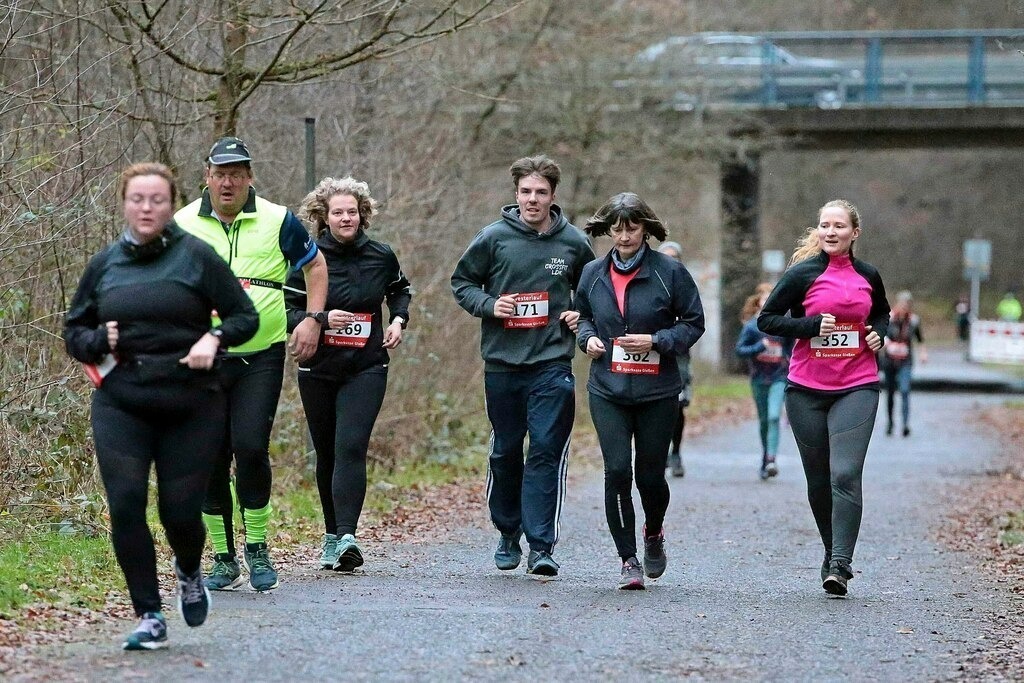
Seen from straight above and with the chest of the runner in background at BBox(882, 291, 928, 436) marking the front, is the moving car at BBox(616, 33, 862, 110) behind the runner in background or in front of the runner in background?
behind

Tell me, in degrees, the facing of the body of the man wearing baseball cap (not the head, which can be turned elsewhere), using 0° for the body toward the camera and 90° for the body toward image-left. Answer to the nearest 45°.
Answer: approximately 0°

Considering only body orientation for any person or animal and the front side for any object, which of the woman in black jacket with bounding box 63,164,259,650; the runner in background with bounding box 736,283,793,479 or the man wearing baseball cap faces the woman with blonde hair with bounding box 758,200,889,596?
the runner in background

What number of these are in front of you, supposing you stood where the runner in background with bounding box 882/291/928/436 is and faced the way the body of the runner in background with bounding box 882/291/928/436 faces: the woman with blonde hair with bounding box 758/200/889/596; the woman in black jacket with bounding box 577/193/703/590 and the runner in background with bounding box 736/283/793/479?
3

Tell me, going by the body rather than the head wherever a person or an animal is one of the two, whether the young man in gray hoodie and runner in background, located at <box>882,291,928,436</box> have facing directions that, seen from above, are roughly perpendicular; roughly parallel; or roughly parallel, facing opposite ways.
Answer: roughly parallel

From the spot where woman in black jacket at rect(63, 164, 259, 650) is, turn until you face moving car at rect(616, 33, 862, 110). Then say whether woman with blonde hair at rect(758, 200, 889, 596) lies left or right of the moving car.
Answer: right

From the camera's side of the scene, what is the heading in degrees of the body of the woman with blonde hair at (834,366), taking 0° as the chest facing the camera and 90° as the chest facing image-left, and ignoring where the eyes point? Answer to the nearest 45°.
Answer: approximately 0°

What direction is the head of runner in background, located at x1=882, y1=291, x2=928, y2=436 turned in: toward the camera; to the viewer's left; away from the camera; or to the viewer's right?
toward the camera

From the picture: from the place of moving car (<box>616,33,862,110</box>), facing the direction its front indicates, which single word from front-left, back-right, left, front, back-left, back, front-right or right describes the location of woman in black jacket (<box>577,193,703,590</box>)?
right

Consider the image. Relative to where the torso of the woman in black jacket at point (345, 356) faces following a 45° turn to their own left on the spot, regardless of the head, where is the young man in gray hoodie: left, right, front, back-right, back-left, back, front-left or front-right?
front-left

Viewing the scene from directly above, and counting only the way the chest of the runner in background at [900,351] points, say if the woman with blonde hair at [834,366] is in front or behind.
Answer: in front

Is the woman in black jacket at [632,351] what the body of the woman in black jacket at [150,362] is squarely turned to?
no

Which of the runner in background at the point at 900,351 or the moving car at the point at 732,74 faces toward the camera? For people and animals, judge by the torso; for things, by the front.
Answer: the runner in background

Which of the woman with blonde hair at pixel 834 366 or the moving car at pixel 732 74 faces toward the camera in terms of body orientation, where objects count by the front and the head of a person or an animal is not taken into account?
the woman with blonde hair

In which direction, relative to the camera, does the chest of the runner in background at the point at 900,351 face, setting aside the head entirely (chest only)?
toward the camera

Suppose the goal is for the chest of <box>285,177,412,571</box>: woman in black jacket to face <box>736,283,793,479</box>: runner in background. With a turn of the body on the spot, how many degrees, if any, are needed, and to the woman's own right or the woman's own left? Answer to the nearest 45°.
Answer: approximately 135° to the woman's own left

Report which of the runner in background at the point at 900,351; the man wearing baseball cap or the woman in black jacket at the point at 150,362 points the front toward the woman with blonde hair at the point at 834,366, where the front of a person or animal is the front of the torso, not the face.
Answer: the runner in background

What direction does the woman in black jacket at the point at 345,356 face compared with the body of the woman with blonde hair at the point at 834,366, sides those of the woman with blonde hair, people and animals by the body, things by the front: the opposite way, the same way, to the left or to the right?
the same way

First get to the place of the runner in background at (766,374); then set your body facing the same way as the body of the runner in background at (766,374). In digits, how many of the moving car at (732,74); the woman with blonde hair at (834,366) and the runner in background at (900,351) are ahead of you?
1

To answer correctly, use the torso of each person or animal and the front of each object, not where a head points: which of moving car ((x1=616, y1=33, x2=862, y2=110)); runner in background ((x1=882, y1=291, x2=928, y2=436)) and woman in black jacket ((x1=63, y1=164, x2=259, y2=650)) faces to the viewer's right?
the moving car

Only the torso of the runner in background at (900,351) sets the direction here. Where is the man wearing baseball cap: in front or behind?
in front
